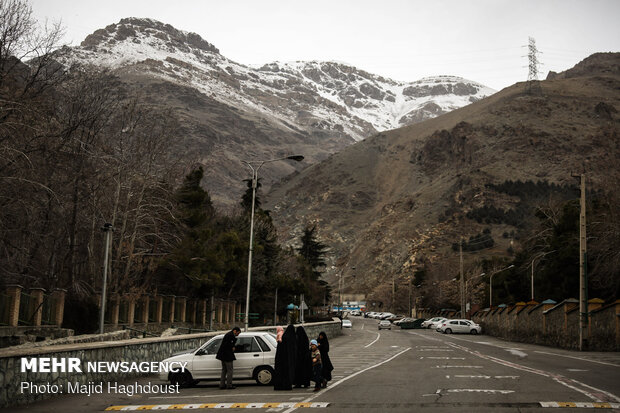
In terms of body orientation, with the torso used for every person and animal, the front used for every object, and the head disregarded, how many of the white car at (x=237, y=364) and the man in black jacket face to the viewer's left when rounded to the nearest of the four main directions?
1

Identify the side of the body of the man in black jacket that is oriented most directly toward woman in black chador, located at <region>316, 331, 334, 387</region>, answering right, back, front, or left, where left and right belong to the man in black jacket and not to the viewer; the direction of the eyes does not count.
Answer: front

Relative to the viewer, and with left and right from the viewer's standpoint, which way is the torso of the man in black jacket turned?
facing to the right of the viewer

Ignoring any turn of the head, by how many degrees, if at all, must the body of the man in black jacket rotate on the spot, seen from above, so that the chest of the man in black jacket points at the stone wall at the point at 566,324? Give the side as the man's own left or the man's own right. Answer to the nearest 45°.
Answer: approximately 45° to the man's own left

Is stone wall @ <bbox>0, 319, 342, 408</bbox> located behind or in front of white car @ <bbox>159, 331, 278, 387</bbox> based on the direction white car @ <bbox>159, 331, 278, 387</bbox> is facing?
in front

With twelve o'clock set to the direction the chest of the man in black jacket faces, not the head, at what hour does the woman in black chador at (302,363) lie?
The woman in black chador is roughly at 12 o'clock from the man in black jacket.

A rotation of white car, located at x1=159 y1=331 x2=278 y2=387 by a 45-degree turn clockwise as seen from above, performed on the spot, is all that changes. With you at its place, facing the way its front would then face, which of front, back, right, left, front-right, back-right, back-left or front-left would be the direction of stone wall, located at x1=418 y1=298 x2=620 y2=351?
right

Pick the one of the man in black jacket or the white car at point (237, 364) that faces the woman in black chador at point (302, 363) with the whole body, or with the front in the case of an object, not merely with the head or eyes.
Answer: the man in black jacket

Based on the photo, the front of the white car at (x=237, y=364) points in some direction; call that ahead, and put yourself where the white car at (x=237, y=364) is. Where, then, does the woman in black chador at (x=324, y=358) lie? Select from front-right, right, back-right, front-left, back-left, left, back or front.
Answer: back-left

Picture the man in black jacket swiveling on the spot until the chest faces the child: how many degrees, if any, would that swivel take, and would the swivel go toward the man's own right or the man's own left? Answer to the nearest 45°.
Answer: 0° — they already face them

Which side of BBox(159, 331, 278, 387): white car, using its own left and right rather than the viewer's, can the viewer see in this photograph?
left

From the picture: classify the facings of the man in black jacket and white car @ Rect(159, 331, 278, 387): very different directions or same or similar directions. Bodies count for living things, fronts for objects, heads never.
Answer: very different directions
